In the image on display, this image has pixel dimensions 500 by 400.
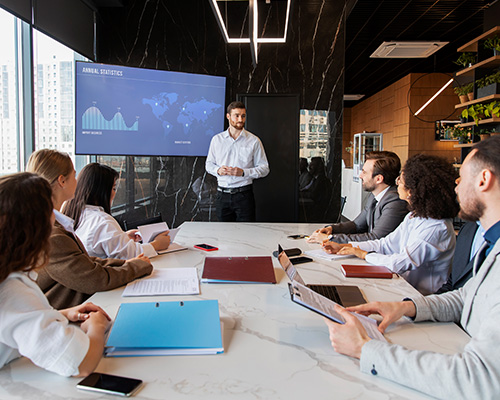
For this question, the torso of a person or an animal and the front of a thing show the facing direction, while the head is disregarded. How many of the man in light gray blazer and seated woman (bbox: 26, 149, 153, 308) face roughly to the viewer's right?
1

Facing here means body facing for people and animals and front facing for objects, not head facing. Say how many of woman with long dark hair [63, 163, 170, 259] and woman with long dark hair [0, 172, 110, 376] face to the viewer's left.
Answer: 0

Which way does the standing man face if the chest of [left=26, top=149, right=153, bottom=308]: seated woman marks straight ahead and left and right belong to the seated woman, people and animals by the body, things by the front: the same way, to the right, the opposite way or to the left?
to the right

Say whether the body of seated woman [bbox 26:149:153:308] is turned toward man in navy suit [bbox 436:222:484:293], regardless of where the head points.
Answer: yes

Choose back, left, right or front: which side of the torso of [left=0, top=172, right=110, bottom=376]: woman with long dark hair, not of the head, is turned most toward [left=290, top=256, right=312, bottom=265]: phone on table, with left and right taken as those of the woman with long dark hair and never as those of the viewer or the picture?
front

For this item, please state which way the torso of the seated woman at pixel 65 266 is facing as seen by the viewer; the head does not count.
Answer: to the viewer's right

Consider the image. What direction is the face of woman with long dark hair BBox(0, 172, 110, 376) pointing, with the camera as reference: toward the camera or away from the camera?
away from the camera

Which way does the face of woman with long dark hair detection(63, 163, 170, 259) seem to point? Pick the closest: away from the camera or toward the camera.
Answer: away from the camera

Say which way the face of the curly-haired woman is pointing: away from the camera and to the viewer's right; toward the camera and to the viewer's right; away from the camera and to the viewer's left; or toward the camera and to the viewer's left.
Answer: away from the camera and to the viewer's left

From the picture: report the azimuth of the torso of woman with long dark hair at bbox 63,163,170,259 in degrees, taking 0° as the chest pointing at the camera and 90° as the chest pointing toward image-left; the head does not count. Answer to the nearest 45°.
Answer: approximately 225°
